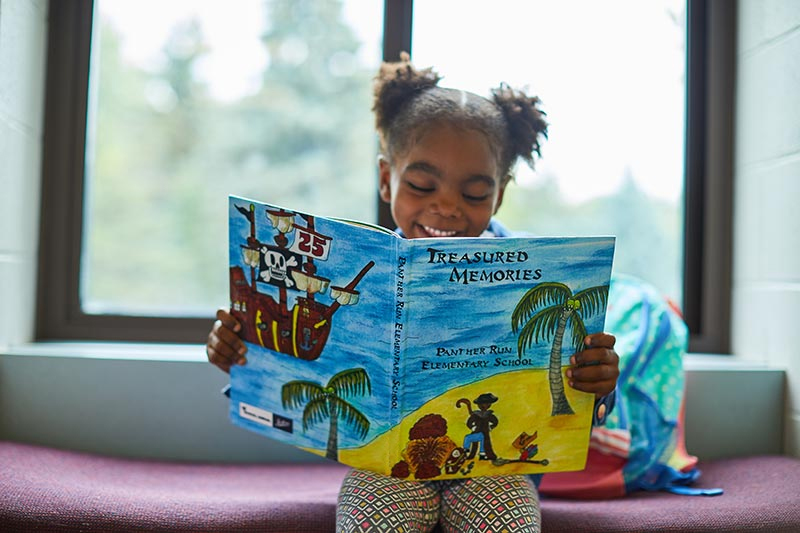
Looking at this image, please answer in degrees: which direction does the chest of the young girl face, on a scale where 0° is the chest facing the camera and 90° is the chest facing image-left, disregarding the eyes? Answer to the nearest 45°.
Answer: approximately 0°
